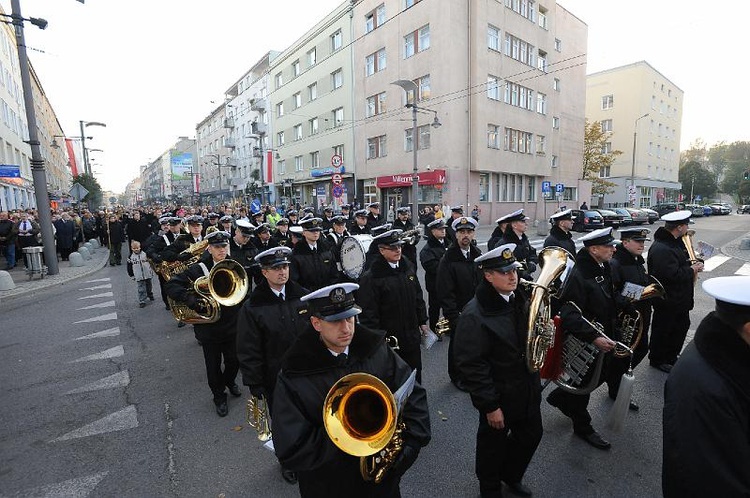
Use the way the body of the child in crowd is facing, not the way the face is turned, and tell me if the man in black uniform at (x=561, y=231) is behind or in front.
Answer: in front

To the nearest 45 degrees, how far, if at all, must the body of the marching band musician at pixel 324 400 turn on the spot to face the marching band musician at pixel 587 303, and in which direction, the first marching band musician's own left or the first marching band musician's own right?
approximately 90° to the first marching band musician's own left

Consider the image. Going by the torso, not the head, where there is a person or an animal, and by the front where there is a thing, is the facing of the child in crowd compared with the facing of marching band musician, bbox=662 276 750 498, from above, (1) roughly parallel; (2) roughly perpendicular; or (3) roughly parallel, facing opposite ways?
roughly parallel

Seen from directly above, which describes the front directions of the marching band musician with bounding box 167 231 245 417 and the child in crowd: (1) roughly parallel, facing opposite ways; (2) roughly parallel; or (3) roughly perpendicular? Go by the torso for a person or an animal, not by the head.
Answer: roughly parallel

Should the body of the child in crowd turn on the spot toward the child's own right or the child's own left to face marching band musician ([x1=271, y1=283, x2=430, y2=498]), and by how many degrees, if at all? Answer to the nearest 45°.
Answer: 0° — they already face them

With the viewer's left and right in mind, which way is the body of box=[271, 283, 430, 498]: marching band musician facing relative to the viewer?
facing the viewer and to the right of the viewer

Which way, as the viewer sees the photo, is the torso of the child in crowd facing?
toward the camera

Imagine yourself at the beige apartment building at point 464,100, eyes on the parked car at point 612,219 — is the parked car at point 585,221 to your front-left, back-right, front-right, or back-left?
front-right

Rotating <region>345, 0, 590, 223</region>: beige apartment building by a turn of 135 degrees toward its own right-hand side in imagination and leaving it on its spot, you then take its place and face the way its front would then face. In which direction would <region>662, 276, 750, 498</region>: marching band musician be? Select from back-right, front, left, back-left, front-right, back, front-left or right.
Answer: back

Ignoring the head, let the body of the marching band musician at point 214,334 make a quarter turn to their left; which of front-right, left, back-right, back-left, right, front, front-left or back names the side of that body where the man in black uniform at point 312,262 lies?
front-left

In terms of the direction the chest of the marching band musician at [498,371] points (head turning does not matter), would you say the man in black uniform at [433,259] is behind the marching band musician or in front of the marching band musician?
behind

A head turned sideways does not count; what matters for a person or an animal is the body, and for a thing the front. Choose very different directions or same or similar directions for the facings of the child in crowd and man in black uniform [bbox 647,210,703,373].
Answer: same or similar directions

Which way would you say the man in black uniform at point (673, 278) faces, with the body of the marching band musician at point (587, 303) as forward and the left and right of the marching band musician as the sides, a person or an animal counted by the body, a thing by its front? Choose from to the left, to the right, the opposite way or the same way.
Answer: the same way

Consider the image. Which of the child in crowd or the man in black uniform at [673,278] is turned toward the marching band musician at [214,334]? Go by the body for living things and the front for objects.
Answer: the child in crowd

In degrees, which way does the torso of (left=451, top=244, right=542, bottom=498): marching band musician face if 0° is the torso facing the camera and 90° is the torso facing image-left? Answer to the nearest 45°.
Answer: approximately 315°

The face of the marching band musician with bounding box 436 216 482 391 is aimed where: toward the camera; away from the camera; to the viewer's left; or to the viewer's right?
toward the camera

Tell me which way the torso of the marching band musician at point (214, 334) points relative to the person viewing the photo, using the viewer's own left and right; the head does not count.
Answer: facing the viewer
